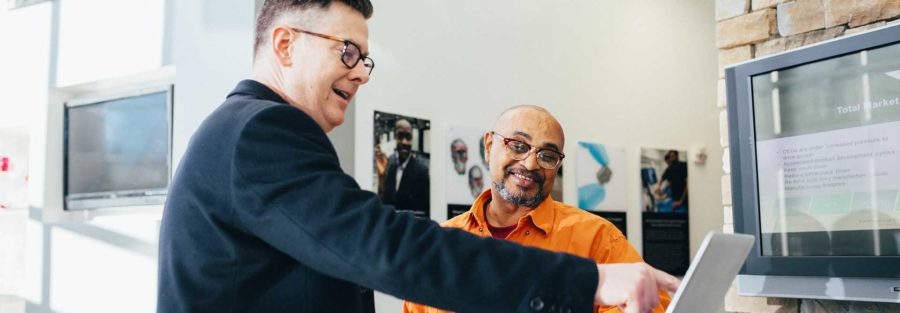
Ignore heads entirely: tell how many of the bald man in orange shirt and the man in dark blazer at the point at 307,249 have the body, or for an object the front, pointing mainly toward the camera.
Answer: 1

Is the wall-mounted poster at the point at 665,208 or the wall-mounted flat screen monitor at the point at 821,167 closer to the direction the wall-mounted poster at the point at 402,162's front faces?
the wall-mounted flat screen monitor

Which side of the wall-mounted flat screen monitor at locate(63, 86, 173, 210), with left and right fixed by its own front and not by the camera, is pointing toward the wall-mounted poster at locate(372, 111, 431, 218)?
left

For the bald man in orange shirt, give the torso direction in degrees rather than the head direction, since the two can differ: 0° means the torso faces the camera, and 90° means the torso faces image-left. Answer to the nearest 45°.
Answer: approximately 0°

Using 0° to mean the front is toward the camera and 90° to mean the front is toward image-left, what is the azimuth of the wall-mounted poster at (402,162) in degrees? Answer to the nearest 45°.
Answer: approximately 315°

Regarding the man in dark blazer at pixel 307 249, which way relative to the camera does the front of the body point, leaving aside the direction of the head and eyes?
to the viewer's right
